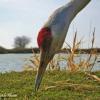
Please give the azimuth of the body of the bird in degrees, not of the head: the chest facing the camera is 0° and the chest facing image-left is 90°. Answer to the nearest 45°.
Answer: approximately 90°
